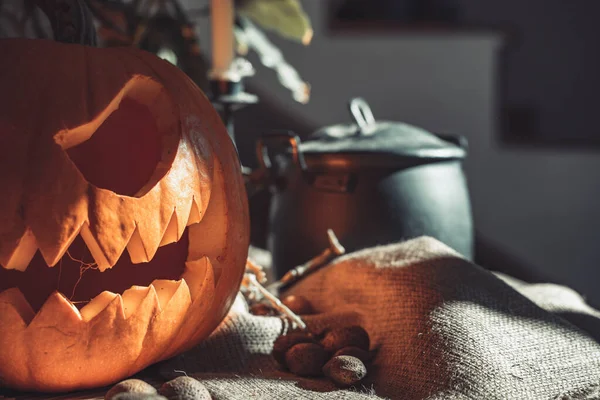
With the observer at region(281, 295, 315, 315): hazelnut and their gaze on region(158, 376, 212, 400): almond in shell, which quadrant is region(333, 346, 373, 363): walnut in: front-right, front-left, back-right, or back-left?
front-left

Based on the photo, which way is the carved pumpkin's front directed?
toward the camera

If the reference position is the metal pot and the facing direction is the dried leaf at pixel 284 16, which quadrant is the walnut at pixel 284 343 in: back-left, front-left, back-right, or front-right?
back-left

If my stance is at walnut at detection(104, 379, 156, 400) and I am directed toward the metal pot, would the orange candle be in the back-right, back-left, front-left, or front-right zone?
front-left

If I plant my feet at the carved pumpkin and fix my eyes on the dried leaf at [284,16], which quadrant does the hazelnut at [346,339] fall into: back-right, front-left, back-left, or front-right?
front-right

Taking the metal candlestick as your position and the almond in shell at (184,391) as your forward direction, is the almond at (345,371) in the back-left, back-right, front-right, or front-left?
front-left
